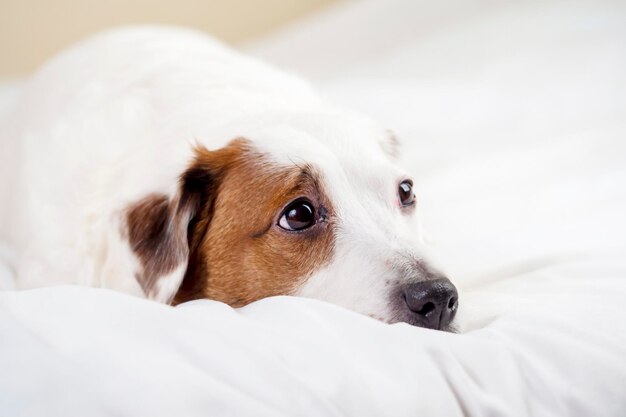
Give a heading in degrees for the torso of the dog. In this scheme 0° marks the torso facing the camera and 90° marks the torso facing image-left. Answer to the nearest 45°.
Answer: approximately 315°
